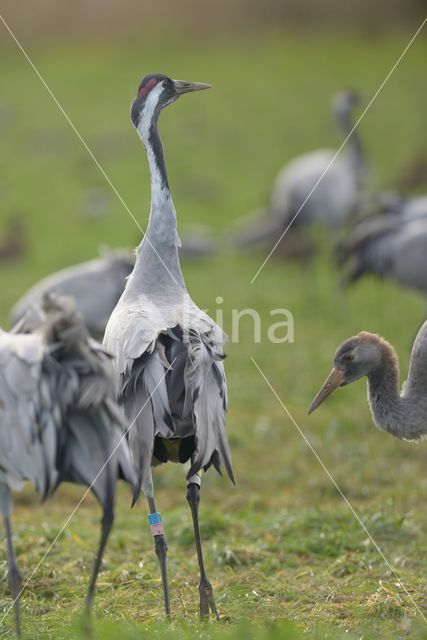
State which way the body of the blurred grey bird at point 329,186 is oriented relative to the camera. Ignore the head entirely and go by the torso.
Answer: to the viewer's right

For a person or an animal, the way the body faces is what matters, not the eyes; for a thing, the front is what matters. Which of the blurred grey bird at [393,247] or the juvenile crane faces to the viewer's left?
the juvenile crane

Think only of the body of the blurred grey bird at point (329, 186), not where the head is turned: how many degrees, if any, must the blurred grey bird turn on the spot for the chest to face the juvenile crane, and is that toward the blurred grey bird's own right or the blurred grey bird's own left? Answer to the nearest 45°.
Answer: approximately 90° to the blurred grey bird's own right

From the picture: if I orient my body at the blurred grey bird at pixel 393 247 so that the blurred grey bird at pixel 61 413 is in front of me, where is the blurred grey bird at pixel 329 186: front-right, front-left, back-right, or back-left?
back-right

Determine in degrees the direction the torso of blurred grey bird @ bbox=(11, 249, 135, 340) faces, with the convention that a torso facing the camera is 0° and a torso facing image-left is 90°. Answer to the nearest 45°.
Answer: approximately 270°

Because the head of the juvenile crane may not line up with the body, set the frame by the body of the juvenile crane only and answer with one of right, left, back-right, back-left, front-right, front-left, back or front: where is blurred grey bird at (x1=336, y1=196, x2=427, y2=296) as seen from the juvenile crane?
right

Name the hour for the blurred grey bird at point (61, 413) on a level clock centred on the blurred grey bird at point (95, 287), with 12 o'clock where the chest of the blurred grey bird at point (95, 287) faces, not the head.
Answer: the blurred grey bird at point (61, 413) is roughly at 3 o'clock from the blurred grey bird at point (95, 287).

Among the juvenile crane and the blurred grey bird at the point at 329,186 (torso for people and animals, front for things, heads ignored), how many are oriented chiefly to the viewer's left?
1

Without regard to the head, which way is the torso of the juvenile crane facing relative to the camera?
to the viewer's left
